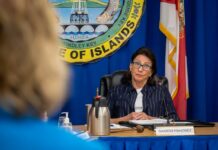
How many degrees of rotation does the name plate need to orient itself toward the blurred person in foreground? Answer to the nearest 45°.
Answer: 0° — it already faces them

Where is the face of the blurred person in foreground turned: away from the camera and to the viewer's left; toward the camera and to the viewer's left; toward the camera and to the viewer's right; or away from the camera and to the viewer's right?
away from the camera and to the viewer's right

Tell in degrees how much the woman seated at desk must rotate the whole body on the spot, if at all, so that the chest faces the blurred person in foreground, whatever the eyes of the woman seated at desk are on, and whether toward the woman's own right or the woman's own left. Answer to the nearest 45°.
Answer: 0° — they already face them
